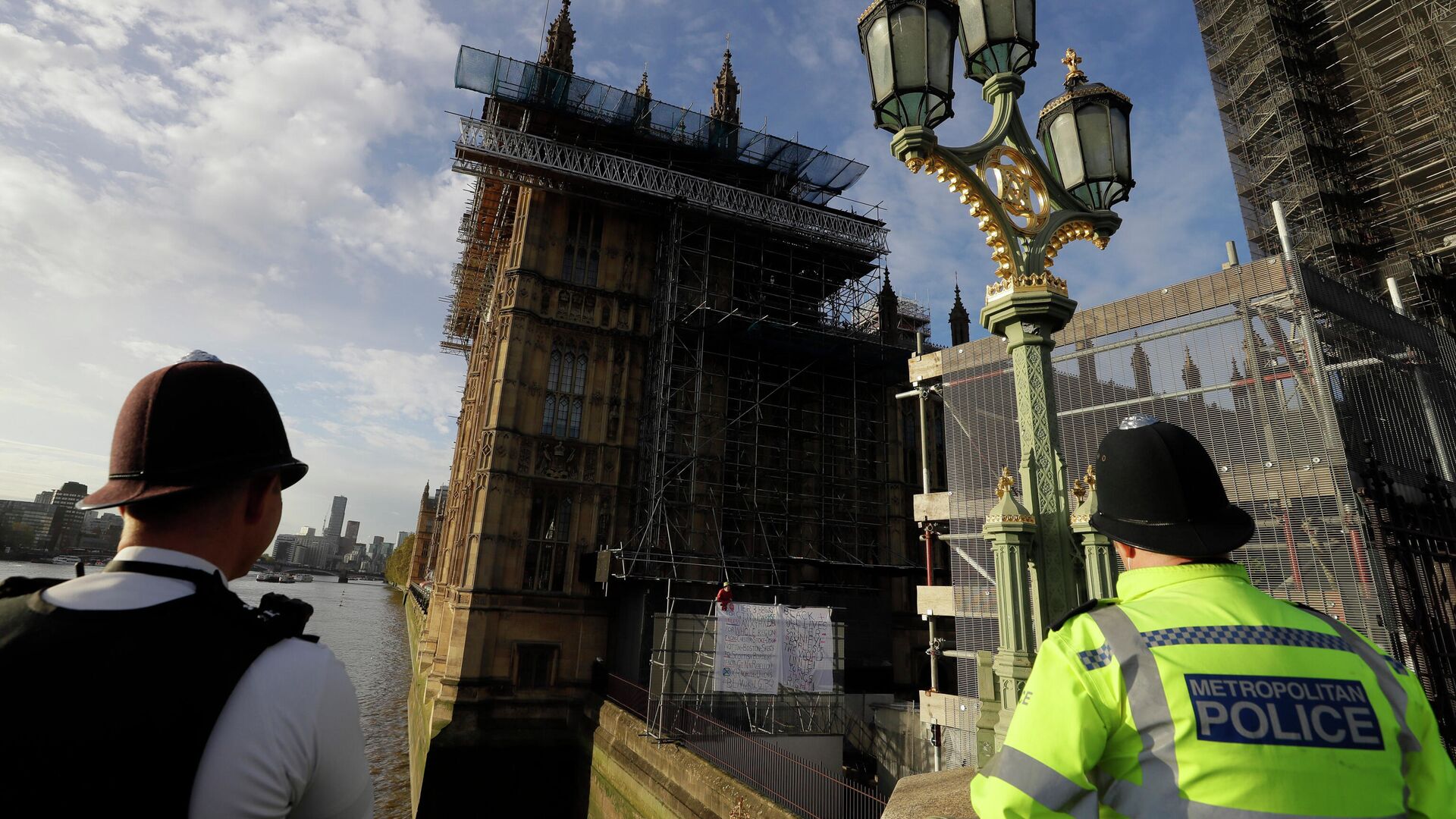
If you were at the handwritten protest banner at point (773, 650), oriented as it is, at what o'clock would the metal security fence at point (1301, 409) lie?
The metal security fence is roughly at 12 o'clock from the handwritten protest banner.

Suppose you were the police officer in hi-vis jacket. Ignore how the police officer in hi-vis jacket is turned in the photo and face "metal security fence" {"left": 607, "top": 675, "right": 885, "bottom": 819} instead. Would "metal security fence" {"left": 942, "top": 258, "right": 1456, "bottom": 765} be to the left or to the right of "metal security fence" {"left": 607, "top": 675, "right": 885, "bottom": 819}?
right

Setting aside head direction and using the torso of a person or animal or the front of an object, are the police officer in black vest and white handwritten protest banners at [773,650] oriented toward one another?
yes

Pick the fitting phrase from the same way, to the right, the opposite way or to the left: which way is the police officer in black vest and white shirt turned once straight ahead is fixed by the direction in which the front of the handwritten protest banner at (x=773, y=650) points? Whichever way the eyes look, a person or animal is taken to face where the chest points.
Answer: the opposite way

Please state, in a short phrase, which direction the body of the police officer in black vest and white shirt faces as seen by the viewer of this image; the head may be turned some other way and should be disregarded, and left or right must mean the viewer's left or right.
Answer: facing away from the viewer and to the right of the viewer

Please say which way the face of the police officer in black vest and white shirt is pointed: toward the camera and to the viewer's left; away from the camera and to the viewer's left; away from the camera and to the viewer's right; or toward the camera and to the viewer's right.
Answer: away from the camera and to the viewer's right

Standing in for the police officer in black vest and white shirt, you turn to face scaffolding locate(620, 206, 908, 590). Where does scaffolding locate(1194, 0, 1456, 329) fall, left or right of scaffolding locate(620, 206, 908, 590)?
right

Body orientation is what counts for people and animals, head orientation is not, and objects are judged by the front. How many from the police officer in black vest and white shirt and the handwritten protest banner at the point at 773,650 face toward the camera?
1
